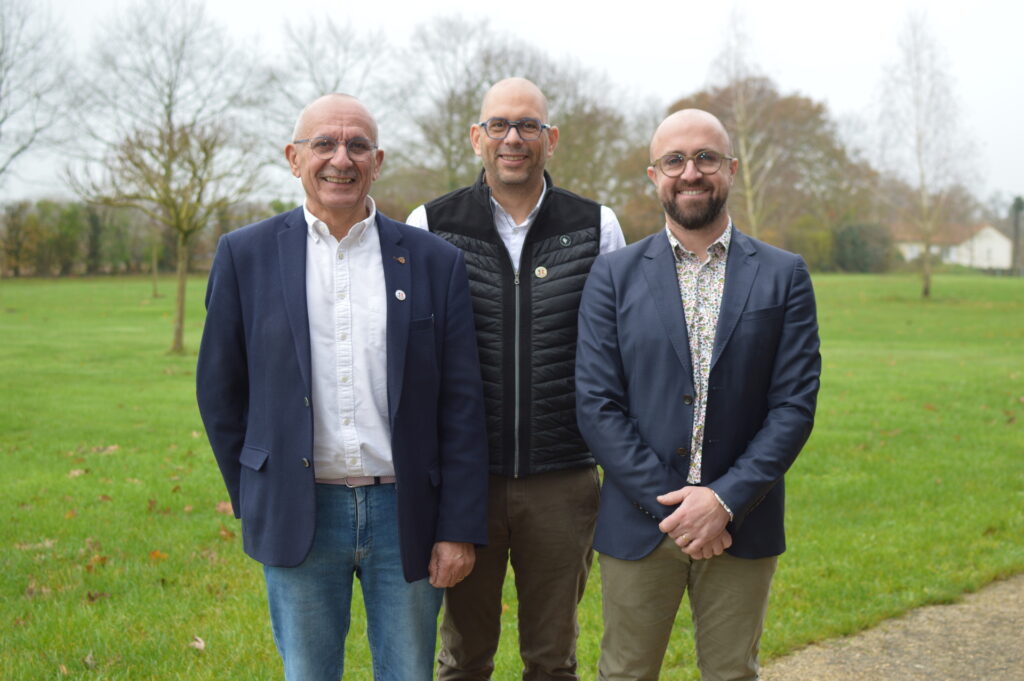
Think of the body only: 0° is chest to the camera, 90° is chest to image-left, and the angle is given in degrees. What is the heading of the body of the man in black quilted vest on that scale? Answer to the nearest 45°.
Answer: approximately 0°

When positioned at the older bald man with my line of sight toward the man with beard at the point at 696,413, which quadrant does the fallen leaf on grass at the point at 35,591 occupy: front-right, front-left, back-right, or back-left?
back-left

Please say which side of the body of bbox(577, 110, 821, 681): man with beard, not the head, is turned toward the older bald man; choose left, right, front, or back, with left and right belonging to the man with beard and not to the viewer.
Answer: right

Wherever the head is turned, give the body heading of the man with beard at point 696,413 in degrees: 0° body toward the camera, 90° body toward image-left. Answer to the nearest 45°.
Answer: approximately 0°

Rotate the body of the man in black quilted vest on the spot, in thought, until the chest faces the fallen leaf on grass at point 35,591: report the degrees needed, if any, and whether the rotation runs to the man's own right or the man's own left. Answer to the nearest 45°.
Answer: approximately 135° to the man's own right

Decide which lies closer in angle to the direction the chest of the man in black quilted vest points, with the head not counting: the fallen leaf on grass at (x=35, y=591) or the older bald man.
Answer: the older bald man

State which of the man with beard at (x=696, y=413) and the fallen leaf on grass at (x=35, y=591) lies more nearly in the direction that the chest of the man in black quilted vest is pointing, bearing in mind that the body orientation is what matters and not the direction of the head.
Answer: the man with beard
